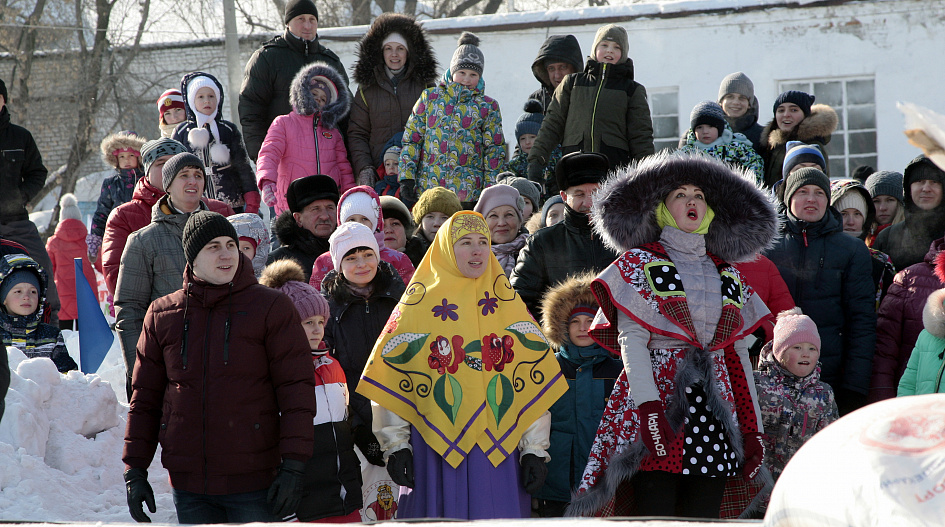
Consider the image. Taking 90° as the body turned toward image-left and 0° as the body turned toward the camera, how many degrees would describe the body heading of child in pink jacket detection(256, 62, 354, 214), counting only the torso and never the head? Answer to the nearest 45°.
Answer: approximately 0°

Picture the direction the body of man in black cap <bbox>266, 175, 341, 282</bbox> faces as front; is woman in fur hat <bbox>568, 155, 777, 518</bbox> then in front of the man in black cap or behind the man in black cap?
in front

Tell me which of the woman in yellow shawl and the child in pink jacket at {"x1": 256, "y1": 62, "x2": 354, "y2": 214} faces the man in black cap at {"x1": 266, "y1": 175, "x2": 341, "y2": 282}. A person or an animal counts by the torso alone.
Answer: the child in pink jacket

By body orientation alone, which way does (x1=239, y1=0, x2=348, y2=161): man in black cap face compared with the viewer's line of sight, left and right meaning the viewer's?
facing the viewer and to the right of the viewer

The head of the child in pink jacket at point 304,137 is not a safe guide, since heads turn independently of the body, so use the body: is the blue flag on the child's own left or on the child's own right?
on the child's own right

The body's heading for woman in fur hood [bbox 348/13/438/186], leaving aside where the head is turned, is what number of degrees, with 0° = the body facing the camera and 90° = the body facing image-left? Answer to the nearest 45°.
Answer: approximately 0°

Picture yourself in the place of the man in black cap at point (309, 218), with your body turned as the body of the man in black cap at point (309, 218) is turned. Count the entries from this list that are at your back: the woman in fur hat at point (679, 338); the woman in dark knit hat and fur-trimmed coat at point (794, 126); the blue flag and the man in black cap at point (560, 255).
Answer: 1
